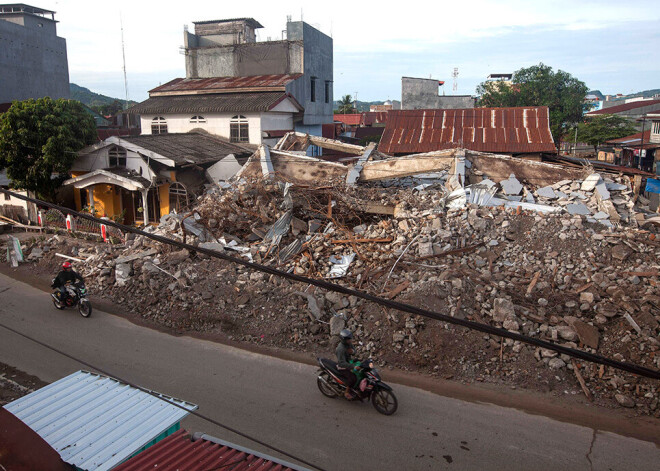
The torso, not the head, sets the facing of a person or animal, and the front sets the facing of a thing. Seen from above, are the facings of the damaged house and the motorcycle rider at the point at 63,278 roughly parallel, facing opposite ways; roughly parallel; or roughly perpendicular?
roughly perpendicular

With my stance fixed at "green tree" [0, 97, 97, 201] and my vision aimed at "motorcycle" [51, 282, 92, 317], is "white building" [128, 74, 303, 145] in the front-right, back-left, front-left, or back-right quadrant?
back-left

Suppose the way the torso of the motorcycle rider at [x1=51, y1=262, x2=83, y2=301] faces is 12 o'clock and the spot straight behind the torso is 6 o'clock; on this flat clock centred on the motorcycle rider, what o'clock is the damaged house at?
The damaged house is roughly at 8 o'clock from the motorcycle rider.

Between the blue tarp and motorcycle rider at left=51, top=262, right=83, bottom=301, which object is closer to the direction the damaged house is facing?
the motorcycle rider

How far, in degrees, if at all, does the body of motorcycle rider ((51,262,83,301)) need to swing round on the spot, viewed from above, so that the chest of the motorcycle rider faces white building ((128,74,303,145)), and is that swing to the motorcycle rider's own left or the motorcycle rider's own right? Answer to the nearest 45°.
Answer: approximately 90° to the motorcycle rider's own left

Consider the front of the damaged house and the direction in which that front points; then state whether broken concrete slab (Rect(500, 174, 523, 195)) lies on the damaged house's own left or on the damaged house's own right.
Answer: on the damaged house's own left

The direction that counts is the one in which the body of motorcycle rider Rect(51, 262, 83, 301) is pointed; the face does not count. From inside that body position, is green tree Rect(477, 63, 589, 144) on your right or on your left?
on your left

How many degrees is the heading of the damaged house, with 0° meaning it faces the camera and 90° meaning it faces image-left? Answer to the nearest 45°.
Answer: approximately 45°
